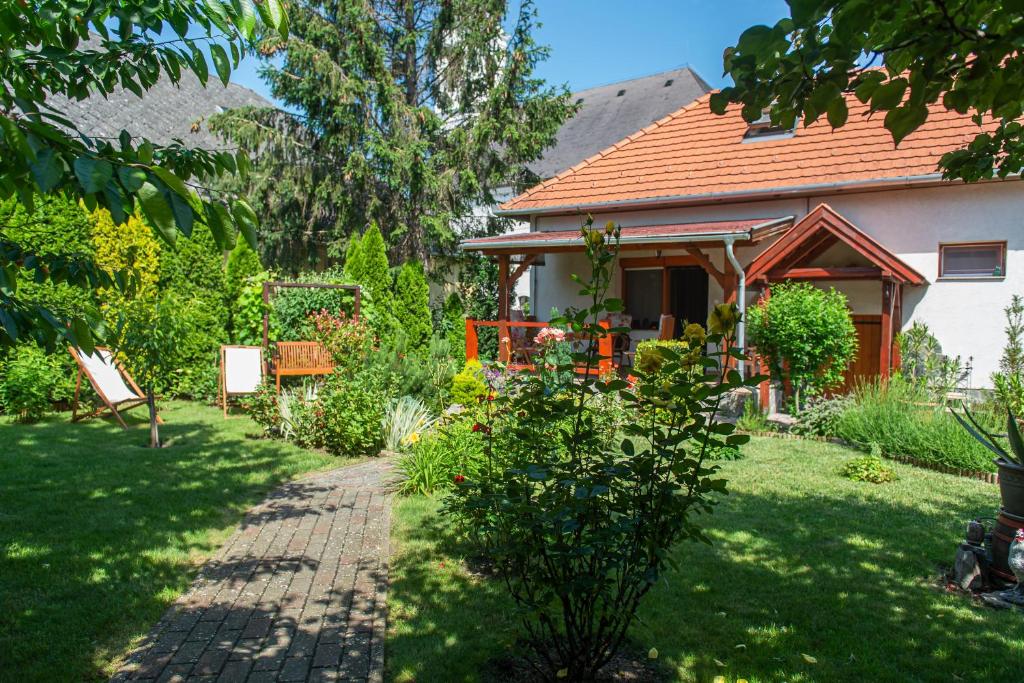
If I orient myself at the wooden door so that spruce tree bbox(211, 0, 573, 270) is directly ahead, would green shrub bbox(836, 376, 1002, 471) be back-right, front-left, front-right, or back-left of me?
back-left

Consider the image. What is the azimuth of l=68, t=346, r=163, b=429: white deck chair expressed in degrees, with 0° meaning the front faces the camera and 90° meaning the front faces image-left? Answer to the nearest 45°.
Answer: approximately 315°

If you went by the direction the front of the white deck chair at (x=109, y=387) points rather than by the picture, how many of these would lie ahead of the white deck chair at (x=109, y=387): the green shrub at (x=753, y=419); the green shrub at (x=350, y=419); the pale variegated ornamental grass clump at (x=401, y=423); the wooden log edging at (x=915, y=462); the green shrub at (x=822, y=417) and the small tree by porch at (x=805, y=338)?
6

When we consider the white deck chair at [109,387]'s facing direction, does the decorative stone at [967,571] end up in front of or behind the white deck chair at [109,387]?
in front

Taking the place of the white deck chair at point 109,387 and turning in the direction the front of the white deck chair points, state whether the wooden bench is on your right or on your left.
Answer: on your left

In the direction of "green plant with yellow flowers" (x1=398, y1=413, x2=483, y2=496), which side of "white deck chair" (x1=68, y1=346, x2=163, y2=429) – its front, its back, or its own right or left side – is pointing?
front

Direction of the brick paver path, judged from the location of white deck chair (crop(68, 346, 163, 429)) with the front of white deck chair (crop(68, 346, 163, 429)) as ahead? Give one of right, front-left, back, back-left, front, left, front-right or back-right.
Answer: front-right

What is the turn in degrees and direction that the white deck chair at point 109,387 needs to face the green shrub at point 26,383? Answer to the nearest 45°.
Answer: approximately 180°

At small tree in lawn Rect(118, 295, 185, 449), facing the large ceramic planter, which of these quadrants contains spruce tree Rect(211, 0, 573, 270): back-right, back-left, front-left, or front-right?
back-left

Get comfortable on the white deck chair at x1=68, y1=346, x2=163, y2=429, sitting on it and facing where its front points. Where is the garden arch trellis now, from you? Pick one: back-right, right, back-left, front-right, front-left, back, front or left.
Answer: front-left

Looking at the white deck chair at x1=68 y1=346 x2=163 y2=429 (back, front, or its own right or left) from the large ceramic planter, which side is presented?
front

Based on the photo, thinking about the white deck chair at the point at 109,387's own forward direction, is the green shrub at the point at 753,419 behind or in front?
in front

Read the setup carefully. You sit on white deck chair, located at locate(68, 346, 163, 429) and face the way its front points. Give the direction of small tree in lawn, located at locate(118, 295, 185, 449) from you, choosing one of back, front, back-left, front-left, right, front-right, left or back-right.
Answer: front-right

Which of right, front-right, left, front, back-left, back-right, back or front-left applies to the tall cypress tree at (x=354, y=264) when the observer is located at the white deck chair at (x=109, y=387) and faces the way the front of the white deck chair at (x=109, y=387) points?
left

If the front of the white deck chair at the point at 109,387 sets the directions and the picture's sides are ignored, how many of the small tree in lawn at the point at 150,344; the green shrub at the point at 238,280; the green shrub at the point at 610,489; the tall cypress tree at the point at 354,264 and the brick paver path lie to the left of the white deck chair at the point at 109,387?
2
